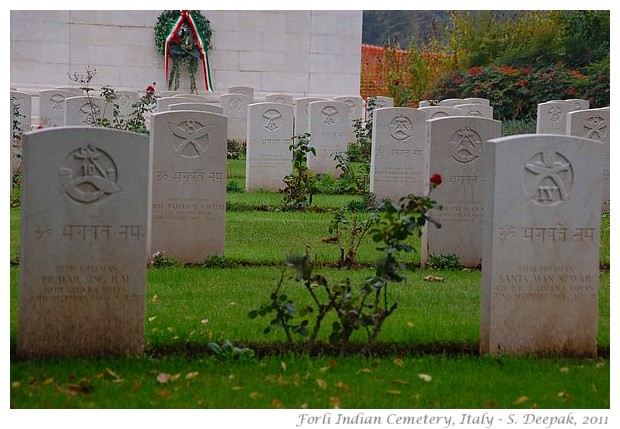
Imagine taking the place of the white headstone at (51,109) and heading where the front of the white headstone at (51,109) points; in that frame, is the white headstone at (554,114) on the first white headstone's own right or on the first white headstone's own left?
on the first white headstone's own left

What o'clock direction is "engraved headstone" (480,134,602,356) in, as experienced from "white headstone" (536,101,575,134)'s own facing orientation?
The engraved headstone is roughly at 12 o'clock from the white headstone.

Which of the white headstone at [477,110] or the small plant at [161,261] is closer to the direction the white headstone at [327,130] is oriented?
the small plant

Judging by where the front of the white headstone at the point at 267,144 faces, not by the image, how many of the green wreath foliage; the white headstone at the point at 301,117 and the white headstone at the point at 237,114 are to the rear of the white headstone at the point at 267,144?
3

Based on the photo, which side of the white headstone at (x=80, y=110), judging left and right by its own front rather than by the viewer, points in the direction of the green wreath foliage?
back

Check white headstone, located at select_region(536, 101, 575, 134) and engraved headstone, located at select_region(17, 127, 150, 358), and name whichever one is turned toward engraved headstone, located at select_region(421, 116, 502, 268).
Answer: the white headstone

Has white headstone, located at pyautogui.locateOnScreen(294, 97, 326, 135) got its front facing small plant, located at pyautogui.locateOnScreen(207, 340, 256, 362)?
yes

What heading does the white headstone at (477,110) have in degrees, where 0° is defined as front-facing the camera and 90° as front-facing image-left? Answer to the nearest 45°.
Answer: approximately 0°

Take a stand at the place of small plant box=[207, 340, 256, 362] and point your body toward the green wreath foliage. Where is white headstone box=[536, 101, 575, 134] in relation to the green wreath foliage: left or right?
right

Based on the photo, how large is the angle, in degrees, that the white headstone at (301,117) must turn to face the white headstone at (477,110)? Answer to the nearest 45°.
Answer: approximately 45° to its left

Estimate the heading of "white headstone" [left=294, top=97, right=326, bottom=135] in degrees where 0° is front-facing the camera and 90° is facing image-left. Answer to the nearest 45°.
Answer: approximately 0°

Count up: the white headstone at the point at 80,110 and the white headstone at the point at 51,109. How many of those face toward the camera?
2
